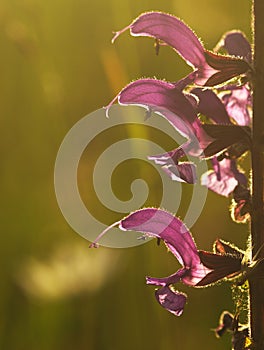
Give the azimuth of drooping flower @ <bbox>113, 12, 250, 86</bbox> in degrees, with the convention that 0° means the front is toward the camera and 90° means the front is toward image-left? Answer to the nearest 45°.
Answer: approximately 90°

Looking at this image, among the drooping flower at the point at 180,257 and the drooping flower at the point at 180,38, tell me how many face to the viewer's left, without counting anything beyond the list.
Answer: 2

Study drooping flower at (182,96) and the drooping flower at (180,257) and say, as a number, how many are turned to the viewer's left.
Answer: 2

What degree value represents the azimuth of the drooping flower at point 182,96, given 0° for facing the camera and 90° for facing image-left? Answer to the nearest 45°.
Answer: approximately 90°

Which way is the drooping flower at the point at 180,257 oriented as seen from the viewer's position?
to the viewer's left
